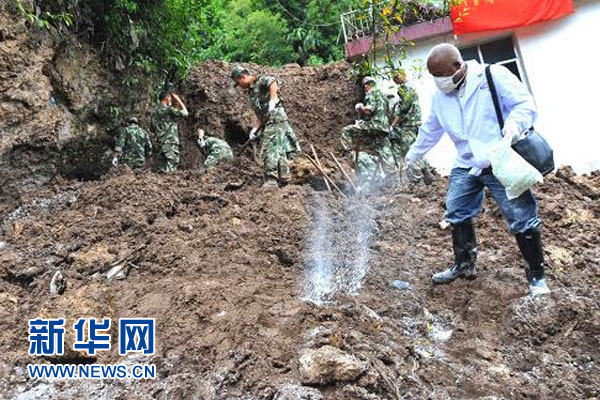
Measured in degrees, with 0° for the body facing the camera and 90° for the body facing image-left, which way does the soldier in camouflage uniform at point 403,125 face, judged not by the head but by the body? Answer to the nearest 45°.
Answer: approximately 90°

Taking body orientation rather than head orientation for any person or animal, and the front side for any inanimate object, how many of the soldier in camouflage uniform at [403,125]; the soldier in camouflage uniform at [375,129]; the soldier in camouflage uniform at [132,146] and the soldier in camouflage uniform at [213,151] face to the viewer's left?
3

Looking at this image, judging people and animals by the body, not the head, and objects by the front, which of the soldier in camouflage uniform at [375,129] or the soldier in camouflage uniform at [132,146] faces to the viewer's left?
the soldier in camouflage uniform at [375,129]

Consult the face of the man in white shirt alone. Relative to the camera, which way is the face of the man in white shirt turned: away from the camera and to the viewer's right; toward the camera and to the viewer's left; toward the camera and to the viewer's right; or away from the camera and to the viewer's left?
toward the camera and to the viewer's left

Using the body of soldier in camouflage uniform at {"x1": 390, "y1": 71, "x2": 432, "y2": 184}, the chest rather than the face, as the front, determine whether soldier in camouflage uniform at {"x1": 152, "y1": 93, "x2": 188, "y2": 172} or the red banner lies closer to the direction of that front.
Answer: the soldier in camouflage uniform

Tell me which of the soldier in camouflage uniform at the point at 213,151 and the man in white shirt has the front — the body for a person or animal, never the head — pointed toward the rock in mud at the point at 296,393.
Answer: the man in white shirt

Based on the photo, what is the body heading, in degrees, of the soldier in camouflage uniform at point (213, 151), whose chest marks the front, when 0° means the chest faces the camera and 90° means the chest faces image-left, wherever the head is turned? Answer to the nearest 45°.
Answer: approximately 90°

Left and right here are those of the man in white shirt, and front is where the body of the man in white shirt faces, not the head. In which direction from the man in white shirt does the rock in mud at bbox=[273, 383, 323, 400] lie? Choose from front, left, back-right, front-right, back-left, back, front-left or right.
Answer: front

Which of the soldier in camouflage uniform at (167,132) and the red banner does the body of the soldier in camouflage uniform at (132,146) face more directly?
the soldier in camouflage uniform

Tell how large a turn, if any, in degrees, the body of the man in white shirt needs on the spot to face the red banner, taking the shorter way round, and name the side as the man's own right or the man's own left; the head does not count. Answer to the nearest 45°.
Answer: approximately 135° to the man's own right
